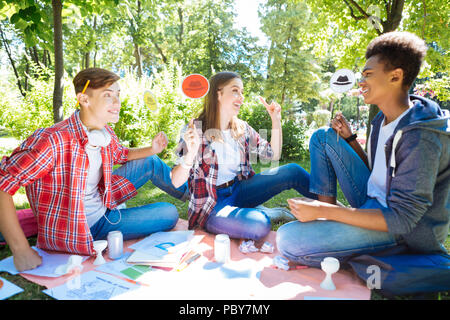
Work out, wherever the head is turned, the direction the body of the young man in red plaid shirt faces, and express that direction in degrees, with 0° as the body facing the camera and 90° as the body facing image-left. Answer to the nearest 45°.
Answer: approximately 315°

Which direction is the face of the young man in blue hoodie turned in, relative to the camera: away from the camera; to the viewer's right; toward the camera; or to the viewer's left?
to the viewer's left

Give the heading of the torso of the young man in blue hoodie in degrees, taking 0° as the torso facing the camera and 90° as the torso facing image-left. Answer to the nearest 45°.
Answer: approximately 90°

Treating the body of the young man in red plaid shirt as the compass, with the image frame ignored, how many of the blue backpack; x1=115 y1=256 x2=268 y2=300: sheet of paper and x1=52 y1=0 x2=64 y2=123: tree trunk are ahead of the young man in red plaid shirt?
2

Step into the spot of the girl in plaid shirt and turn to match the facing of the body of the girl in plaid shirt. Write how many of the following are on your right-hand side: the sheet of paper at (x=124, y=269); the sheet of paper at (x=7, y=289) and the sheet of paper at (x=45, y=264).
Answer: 3

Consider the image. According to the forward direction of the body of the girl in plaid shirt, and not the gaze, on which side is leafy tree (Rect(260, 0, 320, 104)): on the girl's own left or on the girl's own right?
on the girl's own left

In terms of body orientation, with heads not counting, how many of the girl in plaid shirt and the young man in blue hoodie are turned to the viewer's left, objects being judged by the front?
1

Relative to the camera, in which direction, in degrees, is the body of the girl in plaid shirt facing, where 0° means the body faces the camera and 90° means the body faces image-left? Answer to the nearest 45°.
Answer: approximately 315°
